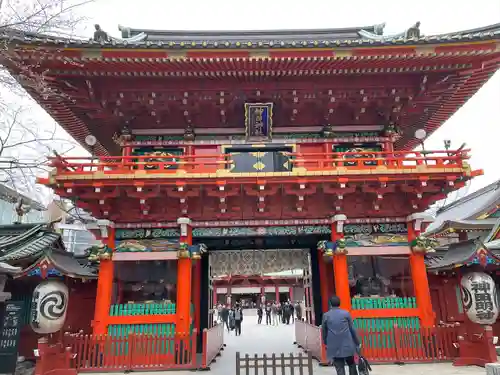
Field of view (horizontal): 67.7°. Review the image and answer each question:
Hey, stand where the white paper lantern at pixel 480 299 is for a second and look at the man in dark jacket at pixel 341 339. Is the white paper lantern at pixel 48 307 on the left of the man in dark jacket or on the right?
right

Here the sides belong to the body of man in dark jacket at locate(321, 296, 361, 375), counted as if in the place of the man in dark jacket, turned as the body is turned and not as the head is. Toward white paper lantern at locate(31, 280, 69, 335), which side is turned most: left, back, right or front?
left

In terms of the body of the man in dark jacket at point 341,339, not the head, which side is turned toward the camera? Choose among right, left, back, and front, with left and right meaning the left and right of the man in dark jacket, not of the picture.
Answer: back

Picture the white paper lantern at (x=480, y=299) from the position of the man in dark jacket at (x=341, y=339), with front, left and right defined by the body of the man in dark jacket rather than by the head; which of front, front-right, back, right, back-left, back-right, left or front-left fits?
front-right
